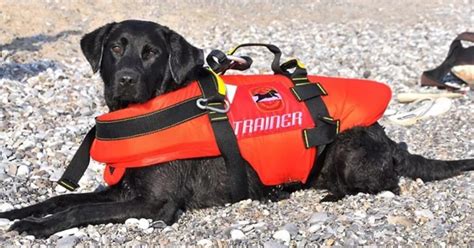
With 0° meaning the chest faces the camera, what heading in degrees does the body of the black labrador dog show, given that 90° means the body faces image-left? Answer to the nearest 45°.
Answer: approximately 90°

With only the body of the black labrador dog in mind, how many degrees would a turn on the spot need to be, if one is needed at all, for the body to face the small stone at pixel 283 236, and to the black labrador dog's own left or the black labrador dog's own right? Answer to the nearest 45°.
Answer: approximately 135° to the black labrador dog's own left

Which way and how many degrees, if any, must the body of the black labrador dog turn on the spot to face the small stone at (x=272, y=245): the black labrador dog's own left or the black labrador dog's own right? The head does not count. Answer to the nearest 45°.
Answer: approximately 135° to the black labrador dog's own left

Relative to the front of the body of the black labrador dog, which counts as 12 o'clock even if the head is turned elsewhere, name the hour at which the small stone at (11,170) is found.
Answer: The small stone is roughly at 1 o'clock from the black labrador dog.

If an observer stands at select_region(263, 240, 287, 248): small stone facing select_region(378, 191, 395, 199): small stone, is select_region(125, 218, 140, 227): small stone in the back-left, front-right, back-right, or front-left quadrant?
back-left

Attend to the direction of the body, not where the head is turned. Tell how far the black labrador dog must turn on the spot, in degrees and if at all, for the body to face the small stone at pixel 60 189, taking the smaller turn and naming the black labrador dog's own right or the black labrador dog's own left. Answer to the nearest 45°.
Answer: approximately 45° to the black labrador dog's own right

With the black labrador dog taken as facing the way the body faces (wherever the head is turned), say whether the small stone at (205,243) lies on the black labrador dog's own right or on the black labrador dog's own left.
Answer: on the black labrador dog's own left
